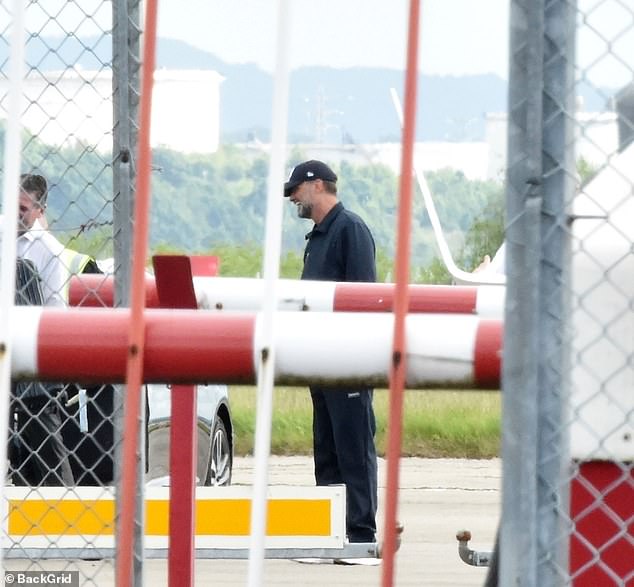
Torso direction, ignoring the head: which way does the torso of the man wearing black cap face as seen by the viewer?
to the viewer's left

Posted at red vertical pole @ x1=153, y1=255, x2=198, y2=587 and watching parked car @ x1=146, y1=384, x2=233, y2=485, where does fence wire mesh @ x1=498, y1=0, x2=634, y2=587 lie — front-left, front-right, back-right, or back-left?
back-right

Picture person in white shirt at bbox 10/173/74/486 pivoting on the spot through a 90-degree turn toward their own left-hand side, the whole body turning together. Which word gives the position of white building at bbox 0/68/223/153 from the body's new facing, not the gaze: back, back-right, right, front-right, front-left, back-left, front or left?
front-right

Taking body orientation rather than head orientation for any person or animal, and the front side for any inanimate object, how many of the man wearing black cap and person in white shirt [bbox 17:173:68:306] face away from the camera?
0

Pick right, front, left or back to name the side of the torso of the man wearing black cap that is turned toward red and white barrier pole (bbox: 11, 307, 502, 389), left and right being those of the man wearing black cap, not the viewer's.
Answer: left
